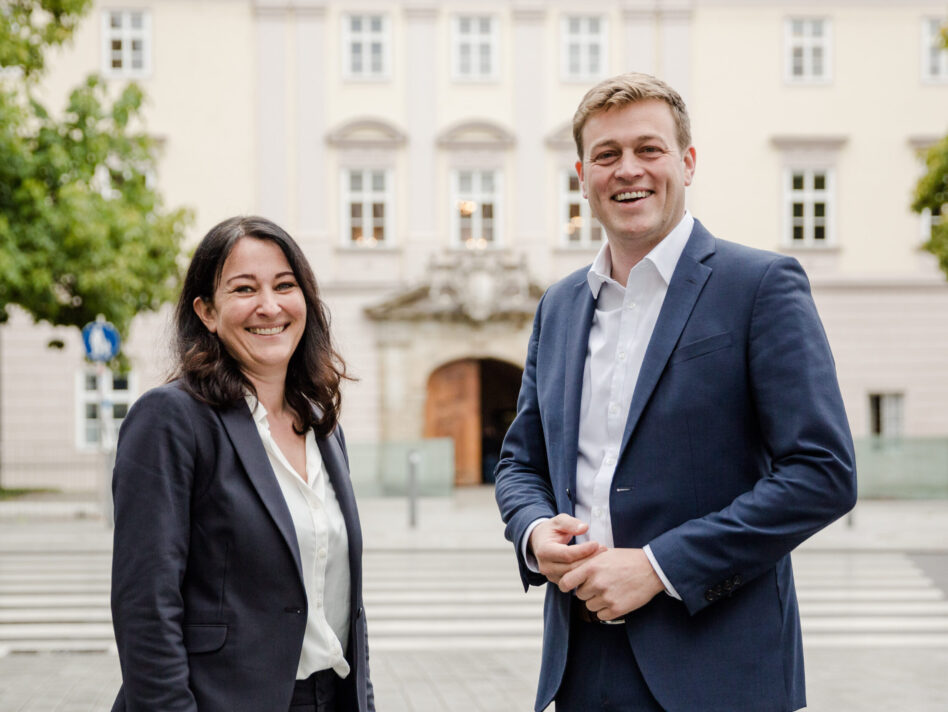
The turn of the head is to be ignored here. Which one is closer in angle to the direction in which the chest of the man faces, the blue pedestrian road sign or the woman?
the woman

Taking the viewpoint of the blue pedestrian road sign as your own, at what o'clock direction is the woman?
The woman is roughly at 12 o'clock from the blue pedestrian road sign.

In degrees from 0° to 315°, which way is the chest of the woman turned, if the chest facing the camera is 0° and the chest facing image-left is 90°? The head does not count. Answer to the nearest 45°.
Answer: approximately 315°

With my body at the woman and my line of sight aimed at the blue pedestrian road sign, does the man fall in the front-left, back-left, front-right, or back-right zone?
back-right

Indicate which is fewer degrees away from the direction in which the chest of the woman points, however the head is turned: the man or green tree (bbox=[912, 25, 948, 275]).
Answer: the man

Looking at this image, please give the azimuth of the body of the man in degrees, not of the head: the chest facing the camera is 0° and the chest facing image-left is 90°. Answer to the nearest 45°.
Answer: approximately 45°

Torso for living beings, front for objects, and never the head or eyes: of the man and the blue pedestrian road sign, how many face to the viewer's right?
0

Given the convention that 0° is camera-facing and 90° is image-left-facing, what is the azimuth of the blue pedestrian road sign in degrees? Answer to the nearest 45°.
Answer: approximately 0°

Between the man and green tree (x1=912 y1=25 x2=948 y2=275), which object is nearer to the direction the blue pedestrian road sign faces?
the man

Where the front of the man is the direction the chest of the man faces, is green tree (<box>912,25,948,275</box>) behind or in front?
behind

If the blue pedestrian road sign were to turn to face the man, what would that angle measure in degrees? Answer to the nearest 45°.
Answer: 0° — it already faces them

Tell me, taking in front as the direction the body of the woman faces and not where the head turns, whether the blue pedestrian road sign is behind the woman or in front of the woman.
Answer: behind

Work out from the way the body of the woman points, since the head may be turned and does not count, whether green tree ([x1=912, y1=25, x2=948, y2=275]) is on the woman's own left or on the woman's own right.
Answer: on the woman's own left
